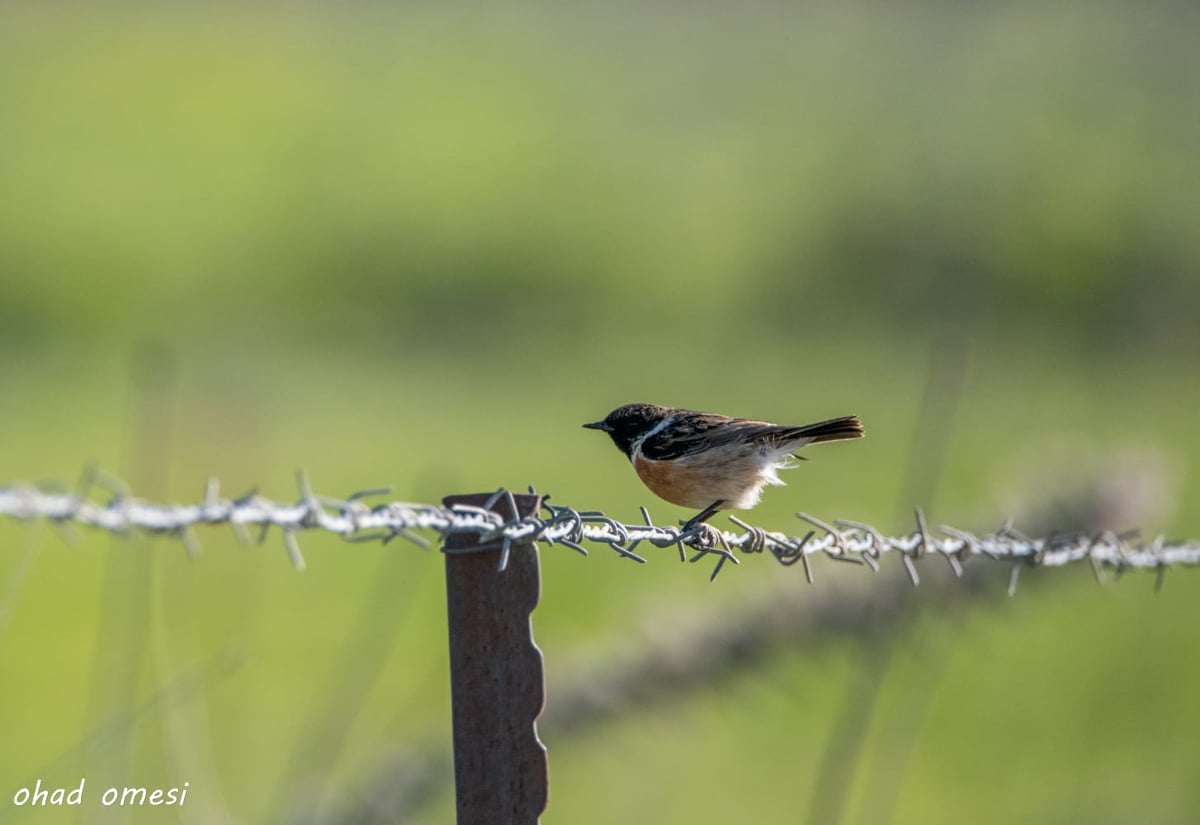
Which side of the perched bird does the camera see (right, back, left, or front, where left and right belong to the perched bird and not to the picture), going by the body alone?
left
